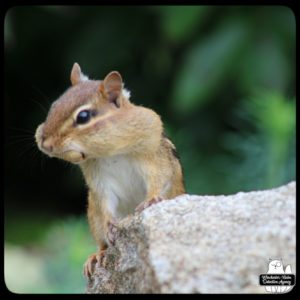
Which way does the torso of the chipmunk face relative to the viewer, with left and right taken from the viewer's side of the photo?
facing the viewer and to the left of the viewer
